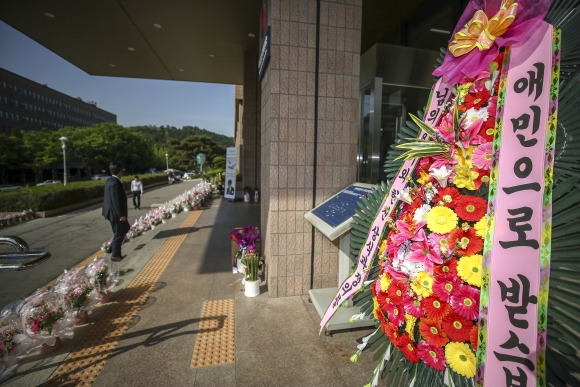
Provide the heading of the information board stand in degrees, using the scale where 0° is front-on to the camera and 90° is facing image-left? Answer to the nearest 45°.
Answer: approximately 45°

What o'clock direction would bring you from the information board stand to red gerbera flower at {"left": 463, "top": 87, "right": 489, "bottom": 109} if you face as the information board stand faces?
The red gerbera flower is roughly at 10 o'clock from the information board stand.

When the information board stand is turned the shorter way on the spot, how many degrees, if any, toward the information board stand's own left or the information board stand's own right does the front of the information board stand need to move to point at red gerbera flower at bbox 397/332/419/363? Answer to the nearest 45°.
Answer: approximately 45° to the information board stand's own left

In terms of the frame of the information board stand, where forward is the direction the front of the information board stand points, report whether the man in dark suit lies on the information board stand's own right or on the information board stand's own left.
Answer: on the information board stand's own right

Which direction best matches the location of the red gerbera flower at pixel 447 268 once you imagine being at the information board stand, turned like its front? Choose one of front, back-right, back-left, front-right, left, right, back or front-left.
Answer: front-left

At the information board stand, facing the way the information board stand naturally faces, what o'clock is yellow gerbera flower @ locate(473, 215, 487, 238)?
The yellow gerbera flower is roughly at 10 o'clock from the information board stand.

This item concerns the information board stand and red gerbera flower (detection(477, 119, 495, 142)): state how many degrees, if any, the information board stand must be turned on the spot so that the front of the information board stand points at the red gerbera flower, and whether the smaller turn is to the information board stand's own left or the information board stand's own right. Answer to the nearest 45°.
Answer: approximately 45° to the information board stand's own left

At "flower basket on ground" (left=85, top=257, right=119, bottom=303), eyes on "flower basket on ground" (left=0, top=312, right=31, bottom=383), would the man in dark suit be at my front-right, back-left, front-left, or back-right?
back-right

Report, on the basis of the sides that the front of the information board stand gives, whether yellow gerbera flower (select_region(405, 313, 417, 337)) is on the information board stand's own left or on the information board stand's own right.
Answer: on the information board stand's own left

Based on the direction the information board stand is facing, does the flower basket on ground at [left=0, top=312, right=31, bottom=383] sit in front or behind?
in front

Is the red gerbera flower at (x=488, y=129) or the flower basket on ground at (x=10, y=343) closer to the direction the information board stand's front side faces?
the flower basket on ground

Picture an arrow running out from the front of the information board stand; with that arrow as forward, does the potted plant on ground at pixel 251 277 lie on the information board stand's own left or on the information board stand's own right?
on the information board stand's own right
